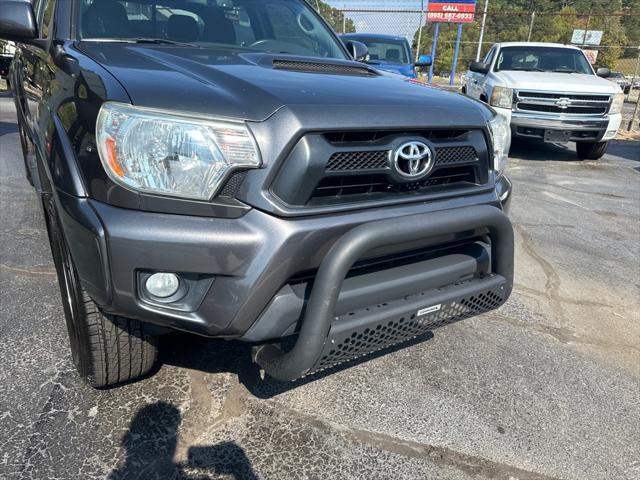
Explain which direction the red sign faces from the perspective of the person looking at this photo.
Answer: facing the viewer

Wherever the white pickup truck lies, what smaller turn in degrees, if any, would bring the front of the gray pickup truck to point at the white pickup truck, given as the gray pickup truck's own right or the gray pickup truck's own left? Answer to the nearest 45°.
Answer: approximately 90° to the gray pickup truck's own left

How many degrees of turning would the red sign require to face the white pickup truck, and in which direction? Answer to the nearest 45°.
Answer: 0° — it already faces it

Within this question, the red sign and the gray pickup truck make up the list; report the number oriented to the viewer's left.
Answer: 0

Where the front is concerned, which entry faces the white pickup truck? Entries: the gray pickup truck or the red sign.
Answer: the red sign

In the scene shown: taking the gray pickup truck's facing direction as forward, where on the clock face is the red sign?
The red sign is roughly at 8 o'clock from the gray pickup truck.

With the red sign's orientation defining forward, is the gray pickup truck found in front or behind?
in front

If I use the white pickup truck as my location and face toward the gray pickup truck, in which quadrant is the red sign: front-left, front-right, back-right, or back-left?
back-right

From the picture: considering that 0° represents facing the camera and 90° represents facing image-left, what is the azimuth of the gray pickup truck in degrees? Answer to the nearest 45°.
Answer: approximately 315°
